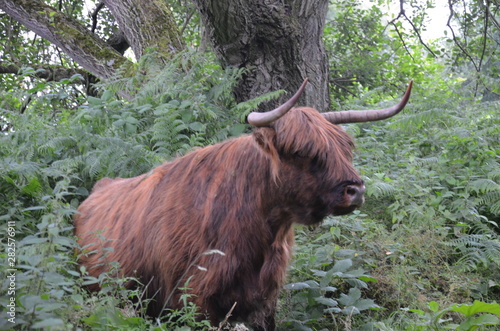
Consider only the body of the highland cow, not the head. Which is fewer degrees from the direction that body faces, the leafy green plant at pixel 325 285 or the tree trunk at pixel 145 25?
the leafy green plant

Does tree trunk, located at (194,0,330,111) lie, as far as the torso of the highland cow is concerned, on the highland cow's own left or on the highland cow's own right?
on the highland cow's own left

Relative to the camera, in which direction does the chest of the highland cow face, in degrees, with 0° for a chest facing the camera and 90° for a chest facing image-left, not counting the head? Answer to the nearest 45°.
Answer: approximately 315°

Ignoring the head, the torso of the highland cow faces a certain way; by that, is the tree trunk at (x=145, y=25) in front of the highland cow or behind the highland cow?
behind

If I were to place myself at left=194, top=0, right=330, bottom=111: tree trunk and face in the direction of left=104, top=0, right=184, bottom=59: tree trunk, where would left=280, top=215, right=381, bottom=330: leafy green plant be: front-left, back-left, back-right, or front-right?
back-left
